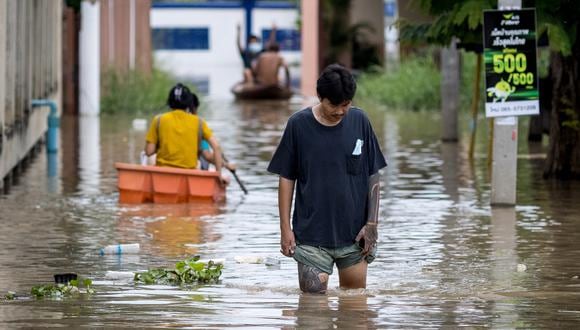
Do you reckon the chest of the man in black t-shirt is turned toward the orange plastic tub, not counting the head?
no

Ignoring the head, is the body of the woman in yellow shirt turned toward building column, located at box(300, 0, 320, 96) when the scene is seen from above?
yes

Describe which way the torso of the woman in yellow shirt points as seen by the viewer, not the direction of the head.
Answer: away from the camera

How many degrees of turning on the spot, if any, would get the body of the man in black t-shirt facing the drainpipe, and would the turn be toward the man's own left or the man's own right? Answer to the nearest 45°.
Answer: approximately 180°

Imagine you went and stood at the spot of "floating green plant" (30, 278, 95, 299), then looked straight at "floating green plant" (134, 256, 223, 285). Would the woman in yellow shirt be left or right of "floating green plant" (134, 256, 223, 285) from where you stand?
left

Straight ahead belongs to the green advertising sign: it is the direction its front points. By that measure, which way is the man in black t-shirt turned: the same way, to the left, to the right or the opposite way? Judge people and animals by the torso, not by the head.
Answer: the same way

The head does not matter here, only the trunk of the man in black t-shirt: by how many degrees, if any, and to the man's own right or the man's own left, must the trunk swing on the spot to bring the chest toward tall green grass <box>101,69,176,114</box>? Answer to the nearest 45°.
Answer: approximately 180°

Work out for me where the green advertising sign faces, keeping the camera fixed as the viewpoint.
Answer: facing the viewer

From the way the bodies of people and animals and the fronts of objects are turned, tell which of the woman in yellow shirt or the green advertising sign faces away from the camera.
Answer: the woman in yellow shirt

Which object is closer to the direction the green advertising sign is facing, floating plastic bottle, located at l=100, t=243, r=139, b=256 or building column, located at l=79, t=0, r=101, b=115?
the floating plastic bottle

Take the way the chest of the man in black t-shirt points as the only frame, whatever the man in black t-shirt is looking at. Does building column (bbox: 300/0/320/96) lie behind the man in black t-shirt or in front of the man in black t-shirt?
behind

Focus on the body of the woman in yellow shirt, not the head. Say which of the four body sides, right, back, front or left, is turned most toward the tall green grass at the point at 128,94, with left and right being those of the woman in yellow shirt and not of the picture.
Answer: front

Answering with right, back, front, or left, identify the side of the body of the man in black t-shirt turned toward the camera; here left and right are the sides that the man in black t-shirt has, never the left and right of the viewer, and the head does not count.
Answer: front

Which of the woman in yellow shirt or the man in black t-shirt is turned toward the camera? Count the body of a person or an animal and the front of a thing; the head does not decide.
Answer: the man in black t-shirt

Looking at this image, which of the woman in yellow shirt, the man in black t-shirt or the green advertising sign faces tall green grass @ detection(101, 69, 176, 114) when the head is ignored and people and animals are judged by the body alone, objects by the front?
the woman in yellow shirt

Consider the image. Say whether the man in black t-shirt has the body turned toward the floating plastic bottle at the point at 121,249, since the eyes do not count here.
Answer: no

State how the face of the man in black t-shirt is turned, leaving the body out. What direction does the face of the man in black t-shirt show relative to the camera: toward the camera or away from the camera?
toward the camera

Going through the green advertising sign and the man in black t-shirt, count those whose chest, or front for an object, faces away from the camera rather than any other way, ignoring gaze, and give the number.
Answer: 0

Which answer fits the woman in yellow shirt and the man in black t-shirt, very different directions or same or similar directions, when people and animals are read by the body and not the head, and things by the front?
very different directions

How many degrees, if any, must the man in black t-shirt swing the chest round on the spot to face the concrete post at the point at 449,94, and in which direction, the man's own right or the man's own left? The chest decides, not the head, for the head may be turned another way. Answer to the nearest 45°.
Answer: approximately 180°
